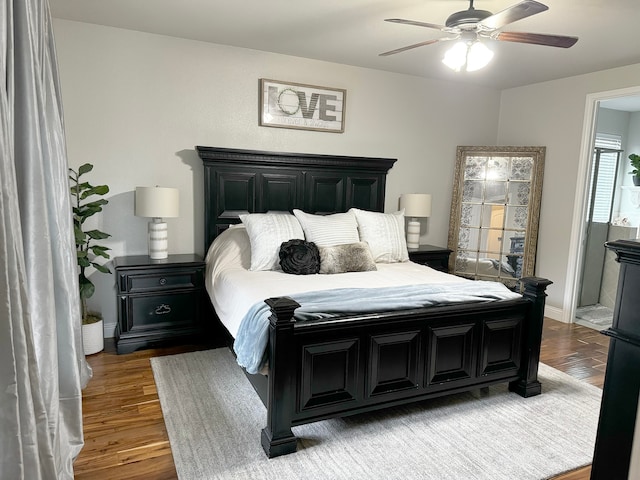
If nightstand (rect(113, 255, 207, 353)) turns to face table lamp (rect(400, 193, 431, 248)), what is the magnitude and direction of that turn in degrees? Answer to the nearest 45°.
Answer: approximately 90° to its left

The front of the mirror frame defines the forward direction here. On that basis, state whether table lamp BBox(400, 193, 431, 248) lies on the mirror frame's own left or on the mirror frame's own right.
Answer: on the mirror frame's own right

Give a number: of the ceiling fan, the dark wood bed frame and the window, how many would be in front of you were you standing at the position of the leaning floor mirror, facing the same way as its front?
2

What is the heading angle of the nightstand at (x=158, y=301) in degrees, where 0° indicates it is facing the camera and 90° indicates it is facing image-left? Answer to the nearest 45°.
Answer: approximately 0°

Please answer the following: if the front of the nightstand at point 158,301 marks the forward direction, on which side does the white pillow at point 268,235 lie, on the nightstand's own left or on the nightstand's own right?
on the nightstand's own left

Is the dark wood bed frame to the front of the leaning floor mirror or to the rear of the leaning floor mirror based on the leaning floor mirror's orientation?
to the front

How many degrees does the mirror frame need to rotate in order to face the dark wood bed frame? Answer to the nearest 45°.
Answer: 0° — it already faces it

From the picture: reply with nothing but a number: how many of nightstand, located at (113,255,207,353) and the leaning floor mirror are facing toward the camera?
2
